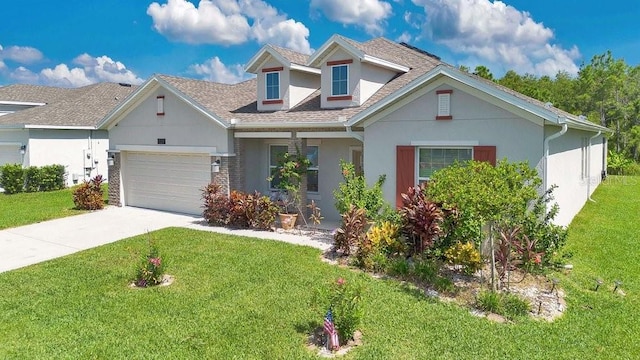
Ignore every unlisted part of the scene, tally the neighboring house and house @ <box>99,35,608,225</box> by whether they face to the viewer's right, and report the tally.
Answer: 0

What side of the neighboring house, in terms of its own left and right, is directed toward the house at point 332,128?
left

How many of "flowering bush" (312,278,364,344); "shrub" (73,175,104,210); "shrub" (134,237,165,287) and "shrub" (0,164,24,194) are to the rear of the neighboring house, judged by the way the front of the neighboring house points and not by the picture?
0

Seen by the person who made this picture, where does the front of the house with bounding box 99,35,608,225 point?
facing the viewer and to the left of the viewer

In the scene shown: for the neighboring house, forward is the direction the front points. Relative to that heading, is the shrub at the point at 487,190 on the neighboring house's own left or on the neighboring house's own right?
on the neighboring house's own left

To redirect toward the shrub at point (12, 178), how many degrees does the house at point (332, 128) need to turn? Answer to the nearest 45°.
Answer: approximately 45° to its right

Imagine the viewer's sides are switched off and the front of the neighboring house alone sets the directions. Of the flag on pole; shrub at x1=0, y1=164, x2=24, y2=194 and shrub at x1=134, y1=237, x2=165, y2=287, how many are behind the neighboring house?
0

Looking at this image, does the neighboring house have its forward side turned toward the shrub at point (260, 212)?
no

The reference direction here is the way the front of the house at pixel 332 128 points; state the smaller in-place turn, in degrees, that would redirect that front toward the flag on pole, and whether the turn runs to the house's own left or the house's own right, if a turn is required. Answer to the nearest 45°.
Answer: approximately 45° to the house's own left

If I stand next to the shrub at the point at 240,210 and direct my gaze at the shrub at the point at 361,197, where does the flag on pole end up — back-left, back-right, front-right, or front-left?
front-right

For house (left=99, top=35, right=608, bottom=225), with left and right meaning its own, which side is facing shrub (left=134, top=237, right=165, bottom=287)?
front

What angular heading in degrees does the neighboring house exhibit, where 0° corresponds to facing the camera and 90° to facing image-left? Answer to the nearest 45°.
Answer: approximately 45°

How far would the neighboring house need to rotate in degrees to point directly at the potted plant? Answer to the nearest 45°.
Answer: approximately 45° to its left

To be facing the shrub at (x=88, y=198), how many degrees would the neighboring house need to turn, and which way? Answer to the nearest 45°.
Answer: approximately 45° to its left
